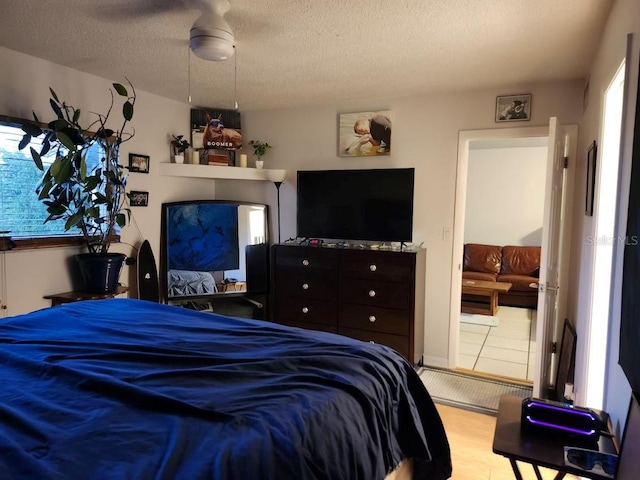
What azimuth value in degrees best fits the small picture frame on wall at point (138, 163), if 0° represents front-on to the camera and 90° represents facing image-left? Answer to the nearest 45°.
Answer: approximately 315°

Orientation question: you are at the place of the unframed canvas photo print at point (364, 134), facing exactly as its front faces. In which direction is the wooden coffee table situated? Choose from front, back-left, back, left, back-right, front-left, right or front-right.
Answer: back-left

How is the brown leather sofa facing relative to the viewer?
toward the camera

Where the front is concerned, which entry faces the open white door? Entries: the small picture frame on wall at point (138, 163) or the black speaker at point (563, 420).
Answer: the small picture frame on wall

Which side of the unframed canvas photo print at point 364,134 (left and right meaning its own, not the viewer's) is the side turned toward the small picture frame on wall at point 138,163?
right

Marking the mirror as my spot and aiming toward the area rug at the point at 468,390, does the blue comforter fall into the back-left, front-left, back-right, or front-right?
front-right

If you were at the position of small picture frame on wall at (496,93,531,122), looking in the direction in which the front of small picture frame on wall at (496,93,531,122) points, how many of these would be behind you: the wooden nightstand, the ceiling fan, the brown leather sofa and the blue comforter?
1

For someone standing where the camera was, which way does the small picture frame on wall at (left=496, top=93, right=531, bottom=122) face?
facing the viewer

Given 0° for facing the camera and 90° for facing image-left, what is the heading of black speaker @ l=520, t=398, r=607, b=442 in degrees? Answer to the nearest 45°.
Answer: approximately 45°

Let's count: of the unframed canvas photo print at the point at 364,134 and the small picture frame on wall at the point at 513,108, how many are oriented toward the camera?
2

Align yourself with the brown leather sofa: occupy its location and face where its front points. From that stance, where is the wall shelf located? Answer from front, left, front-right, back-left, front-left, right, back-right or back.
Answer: front-right

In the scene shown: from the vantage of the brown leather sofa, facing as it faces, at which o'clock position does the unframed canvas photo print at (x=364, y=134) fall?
The unframed canvas photo print is roughly at 1 o'clock from the brown leather sofa.

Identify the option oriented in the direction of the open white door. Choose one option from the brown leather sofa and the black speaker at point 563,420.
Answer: the brown leather sofa

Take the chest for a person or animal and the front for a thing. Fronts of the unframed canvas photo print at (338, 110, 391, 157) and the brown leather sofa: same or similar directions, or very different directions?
same or similar directions
